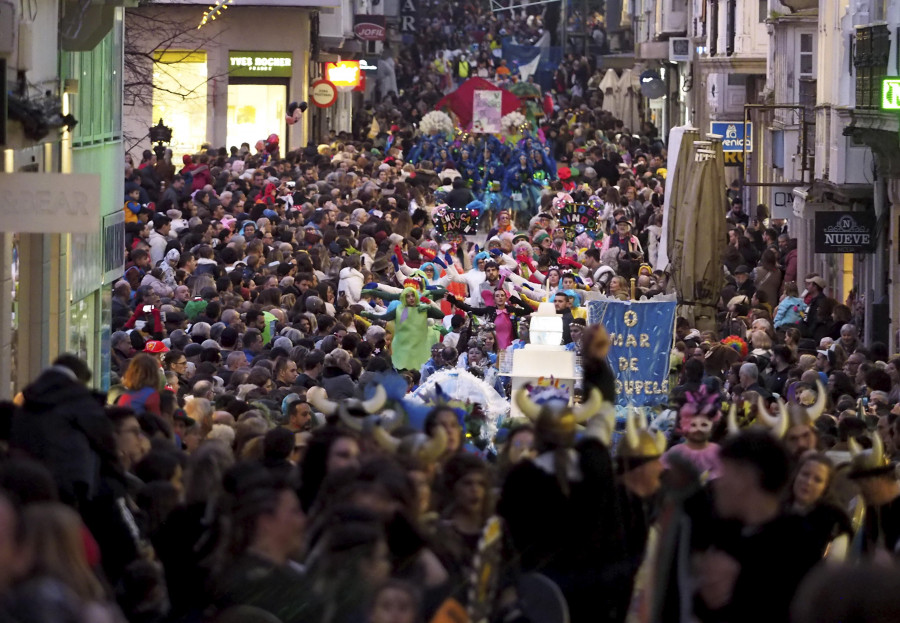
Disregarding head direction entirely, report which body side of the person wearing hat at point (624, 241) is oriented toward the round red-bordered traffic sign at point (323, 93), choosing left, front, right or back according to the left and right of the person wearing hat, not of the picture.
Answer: back

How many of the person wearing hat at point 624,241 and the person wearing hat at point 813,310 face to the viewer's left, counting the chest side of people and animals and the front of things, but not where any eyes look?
1

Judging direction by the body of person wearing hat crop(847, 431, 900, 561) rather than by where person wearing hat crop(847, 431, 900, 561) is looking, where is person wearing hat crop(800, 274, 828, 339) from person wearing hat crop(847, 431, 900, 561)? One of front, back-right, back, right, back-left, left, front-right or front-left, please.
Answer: back-right

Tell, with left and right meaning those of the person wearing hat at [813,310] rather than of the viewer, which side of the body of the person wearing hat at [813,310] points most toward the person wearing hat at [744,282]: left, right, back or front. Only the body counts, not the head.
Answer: right

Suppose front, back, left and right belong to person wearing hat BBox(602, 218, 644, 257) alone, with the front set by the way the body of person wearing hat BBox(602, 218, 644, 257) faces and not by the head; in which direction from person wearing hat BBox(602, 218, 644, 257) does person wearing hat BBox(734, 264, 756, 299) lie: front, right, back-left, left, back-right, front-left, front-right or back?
front-left

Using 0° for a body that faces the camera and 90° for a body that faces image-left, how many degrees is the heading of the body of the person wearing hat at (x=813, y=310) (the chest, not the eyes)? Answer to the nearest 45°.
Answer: approximately 90°
